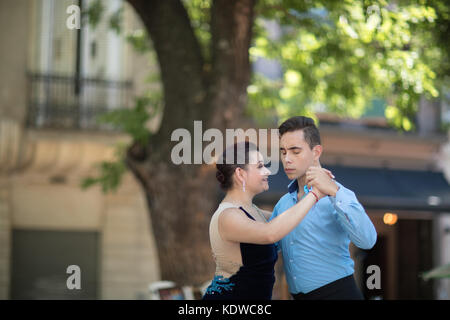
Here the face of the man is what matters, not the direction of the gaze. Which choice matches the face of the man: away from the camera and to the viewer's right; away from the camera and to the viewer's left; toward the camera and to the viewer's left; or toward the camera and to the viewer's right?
toward the camera and to the viewer's left

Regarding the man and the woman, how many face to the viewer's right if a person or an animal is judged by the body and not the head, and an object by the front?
1

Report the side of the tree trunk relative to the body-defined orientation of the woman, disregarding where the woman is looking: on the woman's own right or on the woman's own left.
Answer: on the woman's own left

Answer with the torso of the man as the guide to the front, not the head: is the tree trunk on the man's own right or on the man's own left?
on the man's own right

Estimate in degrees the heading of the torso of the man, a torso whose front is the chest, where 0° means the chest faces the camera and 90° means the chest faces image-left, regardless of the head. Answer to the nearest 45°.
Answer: approximately 45°

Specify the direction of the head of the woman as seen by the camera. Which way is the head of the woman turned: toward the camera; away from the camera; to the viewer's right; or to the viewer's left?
to the viewer's right

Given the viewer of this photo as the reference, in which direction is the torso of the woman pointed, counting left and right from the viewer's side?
facing to the right of the viewer
